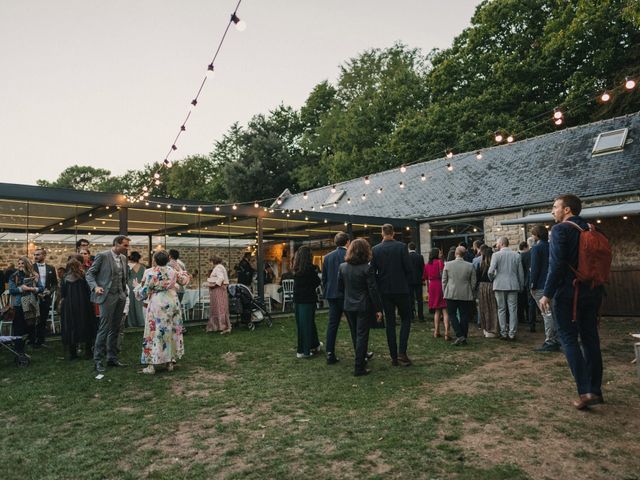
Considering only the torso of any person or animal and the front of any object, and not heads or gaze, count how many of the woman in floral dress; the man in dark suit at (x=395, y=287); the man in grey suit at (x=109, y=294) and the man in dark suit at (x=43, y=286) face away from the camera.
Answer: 2

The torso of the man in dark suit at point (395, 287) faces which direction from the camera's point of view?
away from the camera

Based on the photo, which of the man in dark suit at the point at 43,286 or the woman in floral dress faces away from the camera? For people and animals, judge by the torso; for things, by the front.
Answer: the woman in floral dress

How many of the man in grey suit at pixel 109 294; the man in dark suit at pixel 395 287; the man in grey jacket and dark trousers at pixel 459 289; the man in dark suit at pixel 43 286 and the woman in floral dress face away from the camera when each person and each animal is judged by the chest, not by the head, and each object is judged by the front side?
3

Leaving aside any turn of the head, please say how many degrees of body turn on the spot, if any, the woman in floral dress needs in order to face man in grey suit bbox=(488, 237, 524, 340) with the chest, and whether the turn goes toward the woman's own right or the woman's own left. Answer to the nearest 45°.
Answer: approximately 90° to the woman's own right

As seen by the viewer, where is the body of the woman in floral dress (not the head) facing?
away from the camera

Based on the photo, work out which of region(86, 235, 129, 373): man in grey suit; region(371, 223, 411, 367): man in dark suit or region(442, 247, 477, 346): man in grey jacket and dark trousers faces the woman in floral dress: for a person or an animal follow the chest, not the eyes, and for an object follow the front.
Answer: region(86, 235, 129, 373): man in grey suit

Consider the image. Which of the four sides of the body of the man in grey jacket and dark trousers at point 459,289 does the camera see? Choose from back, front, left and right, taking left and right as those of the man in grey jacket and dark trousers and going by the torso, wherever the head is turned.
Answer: back

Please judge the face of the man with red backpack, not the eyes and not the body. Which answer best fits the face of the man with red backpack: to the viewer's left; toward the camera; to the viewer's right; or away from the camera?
to the viewer's left

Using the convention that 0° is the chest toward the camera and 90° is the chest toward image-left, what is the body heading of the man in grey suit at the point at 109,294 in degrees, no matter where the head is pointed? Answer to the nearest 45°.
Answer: approximately 315°

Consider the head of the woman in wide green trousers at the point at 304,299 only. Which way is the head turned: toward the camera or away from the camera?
away from the camera

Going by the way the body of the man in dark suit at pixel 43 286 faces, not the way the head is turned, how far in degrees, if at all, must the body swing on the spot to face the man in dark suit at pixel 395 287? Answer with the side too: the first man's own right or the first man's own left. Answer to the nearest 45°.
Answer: approximately 90° to the first man's own left

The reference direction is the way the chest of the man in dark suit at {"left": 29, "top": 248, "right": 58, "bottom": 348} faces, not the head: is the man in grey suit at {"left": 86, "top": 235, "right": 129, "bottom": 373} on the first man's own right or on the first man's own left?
on the first man's own left

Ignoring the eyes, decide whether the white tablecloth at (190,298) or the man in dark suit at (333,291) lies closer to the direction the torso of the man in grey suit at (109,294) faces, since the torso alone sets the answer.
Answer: the man in dark suit

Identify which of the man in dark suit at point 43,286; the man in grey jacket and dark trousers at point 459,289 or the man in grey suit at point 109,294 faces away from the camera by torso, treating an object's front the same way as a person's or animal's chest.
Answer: the man in grey jacket and dark trousers at point 459,289

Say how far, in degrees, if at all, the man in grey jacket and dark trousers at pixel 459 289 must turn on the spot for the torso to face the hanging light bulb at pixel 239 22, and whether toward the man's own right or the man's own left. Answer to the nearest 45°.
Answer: approximately 135° to the man's own left

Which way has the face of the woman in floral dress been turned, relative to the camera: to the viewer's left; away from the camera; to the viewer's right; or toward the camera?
away from the camera
